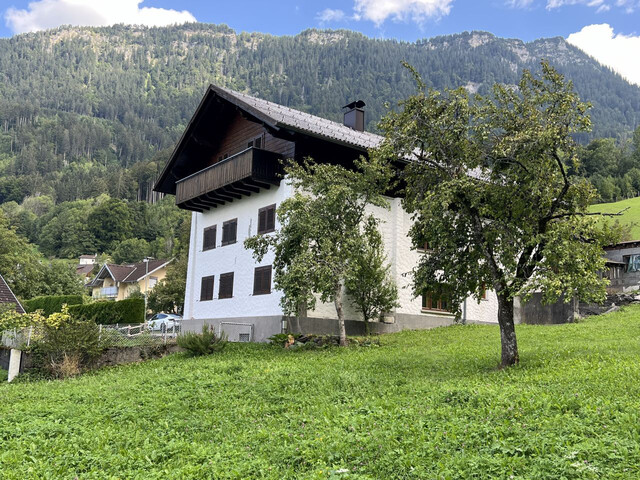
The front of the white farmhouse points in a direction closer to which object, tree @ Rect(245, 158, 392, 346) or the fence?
the fence

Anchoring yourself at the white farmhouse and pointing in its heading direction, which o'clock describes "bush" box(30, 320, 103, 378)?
The bush is roughly at 12 o'clock from the white farmhouse.

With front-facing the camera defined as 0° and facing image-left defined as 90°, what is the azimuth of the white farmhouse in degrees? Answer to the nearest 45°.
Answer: approximately 45°

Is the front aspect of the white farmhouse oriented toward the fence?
yes

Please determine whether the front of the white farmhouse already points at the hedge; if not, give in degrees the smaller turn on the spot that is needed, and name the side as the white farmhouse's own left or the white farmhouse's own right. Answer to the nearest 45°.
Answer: approximately 90° to the white farmhouse's own right

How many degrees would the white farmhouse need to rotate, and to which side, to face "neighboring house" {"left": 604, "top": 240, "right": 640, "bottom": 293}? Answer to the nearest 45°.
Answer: approximately 135° to its left

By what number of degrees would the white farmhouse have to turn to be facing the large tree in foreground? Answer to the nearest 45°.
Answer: approximately 90° to its left

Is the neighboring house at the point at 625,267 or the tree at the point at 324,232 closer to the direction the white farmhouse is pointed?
the tree

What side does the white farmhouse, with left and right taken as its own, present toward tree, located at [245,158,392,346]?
left
